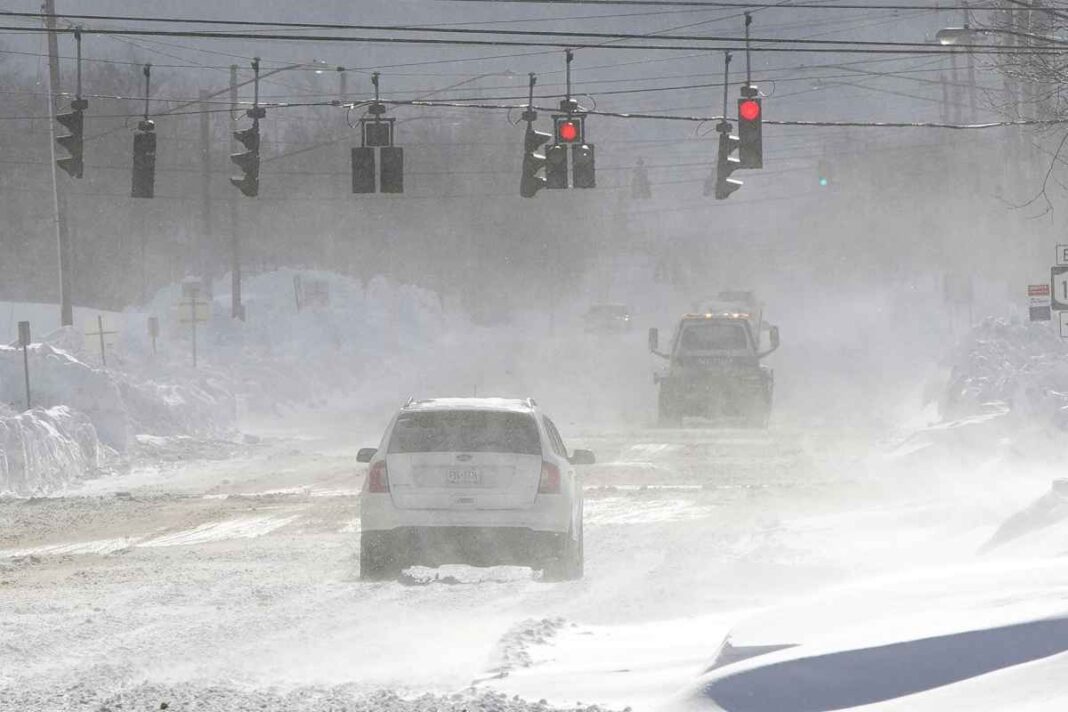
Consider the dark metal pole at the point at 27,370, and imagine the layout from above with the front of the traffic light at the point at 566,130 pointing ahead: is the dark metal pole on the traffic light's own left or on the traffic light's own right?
on the traffic light's own right

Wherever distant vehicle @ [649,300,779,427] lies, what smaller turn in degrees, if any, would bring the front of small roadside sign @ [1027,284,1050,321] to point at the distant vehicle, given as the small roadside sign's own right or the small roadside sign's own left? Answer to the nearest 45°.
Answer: approximately 135° to the small roadside sign's own right

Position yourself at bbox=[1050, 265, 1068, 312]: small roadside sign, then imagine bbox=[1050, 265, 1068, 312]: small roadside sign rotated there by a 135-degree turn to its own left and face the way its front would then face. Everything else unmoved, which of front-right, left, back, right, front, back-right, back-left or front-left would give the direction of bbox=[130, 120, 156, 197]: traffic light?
back-left

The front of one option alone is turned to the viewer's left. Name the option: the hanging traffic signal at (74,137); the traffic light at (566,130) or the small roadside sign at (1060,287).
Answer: the hanging traffic signal

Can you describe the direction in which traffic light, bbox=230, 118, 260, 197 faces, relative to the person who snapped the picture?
facing to the left of the viewer

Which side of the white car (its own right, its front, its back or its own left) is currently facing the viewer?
back

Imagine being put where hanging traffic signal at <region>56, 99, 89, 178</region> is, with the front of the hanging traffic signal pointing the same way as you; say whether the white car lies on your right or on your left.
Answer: on your left

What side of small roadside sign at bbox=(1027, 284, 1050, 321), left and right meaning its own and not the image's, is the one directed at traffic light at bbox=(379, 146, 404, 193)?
right

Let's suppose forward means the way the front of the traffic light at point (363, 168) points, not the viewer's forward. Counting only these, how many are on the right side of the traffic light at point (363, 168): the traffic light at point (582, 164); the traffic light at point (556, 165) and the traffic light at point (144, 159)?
2

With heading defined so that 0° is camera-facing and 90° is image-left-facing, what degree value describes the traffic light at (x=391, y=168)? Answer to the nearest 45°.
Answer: approximately 180°

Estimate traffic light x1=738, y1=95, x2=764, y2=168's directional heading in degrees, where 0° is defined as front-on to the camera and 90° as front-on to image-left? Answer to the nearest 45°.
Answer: approximately 0°

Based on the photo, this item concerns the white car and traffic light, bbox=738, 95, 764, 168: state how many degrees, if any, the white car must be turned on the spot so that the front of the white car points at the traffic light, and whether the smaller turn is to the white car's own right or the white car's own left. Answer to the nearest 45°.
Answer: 0° — it already faces it

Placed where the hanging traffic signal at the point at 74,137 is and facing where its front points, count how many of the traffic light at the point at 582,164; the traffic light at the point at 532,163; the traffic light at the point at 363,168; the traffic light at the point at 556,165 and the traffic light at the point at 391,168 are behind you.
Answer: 5
